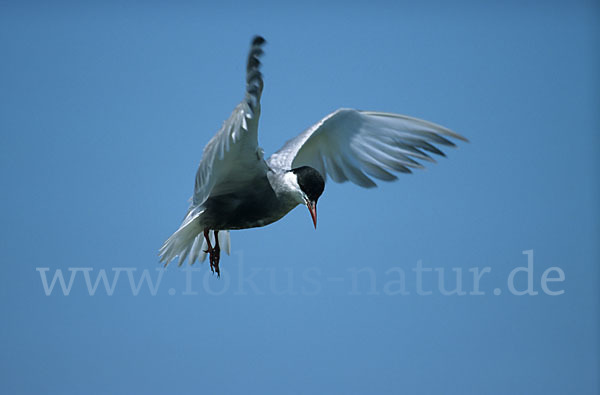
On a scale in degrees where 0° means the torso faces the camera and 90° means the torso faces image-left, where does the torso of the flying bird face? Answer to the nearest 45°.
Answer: approximately 315°
